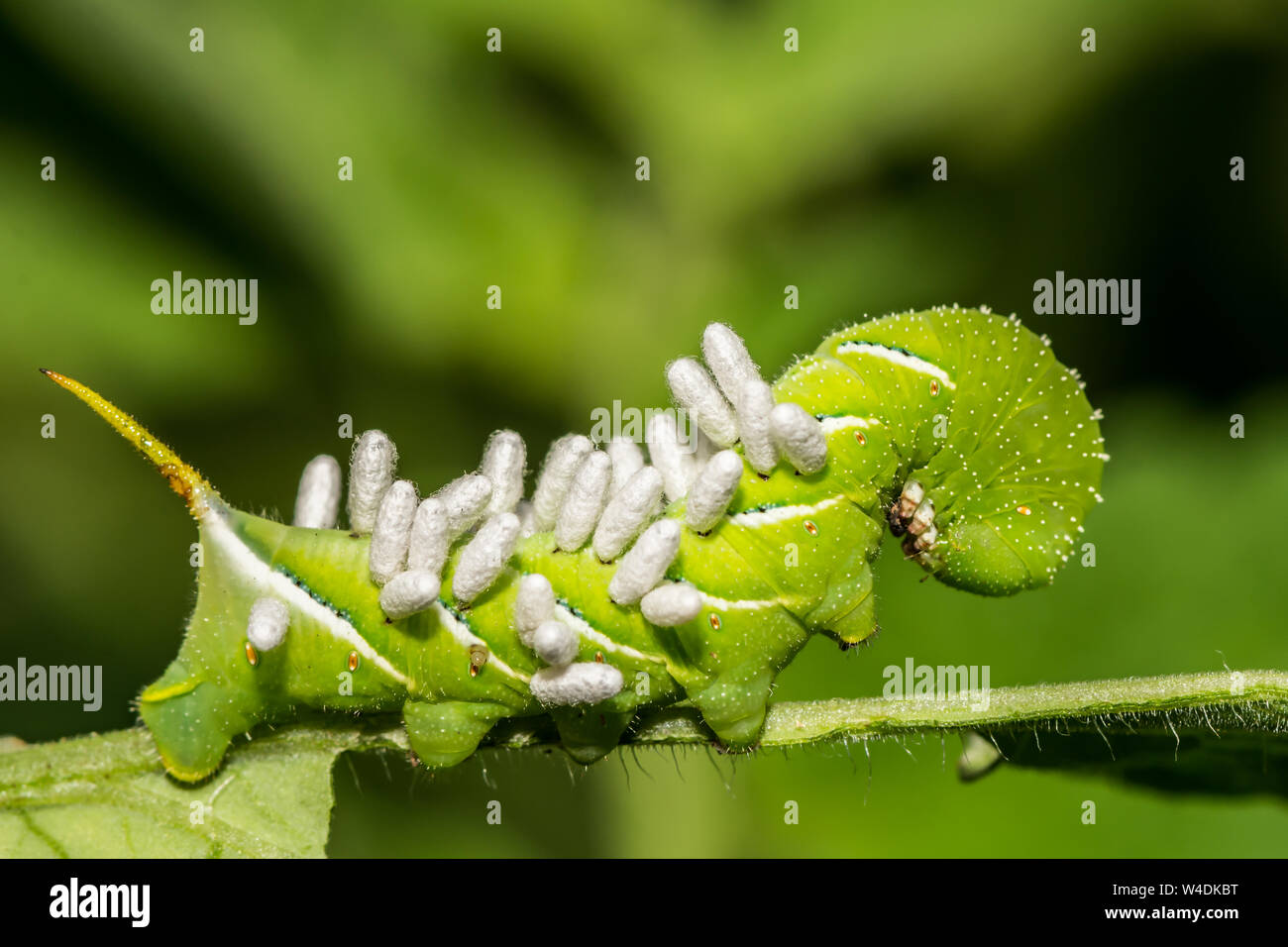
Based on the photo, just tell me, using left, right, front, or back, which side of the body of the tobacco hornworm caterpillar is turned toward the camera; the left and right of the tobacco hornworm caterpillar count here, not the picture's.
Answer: right
